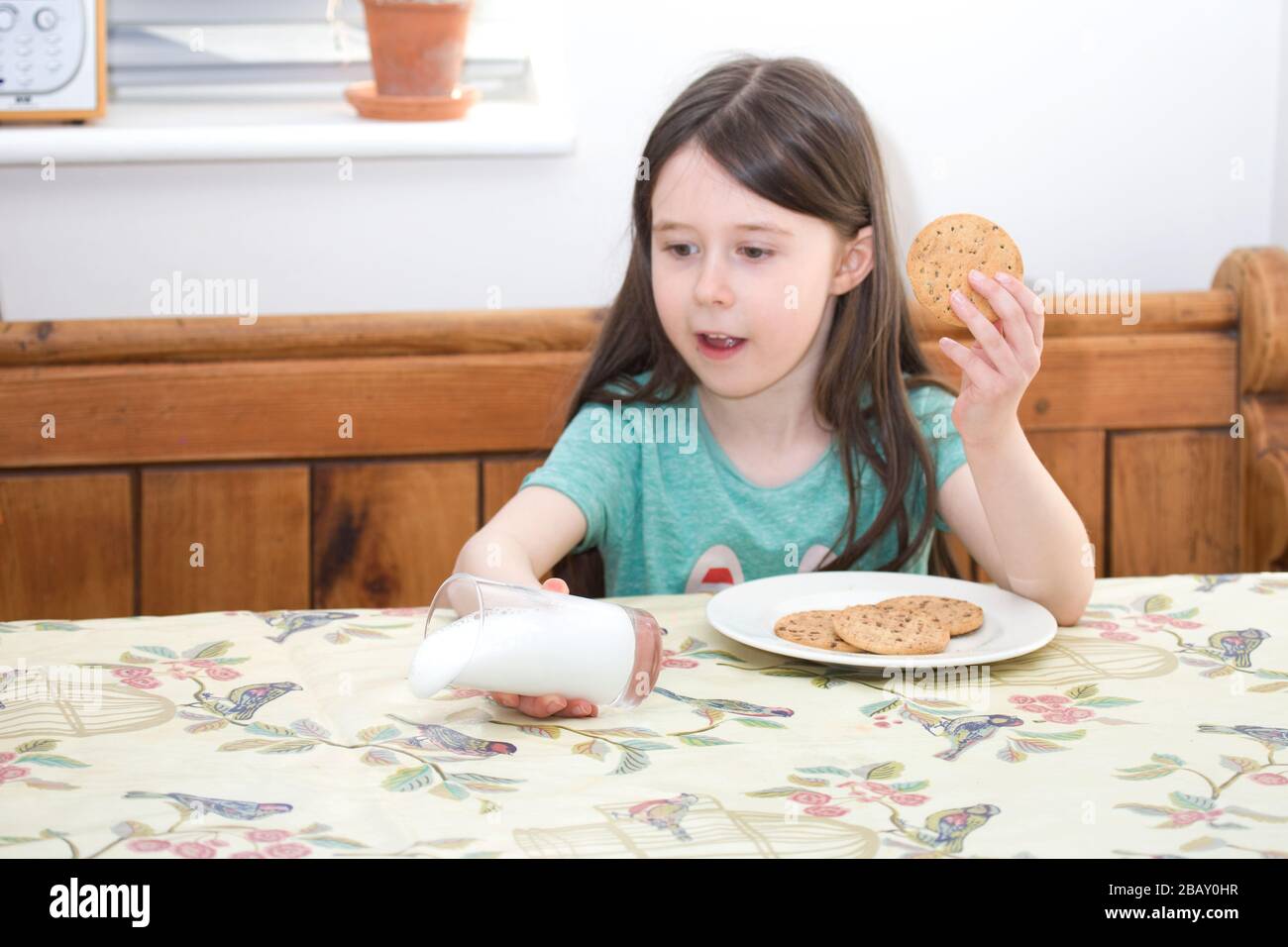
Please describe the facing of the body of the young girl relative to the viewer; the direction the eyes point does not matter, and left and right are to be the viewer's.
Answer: facing the viewer

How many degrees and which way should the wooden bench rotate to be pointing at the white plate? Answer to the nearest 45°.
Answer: approximately 45° to its left

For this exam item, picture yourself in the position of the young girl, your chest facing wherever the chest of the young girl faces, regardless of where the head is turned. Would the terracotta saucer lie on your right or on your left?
on your right

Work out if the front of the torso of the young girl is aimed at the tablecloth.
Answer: yes

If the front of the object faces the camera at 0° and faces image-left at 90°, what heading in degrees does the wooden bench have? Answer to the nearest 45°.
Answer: approximately 0°

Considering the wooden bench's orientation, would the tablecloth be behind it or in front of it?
in front

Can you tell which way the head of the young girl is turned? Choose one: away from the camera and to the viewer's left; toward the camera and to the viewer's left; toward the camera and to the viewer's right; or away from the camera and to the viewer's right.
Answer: toward the camera and to the viewer's left

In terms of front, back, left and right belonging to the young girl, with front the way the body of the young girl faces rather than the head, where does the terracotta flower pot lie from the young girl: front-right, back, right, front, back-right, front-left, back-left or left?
back-right
